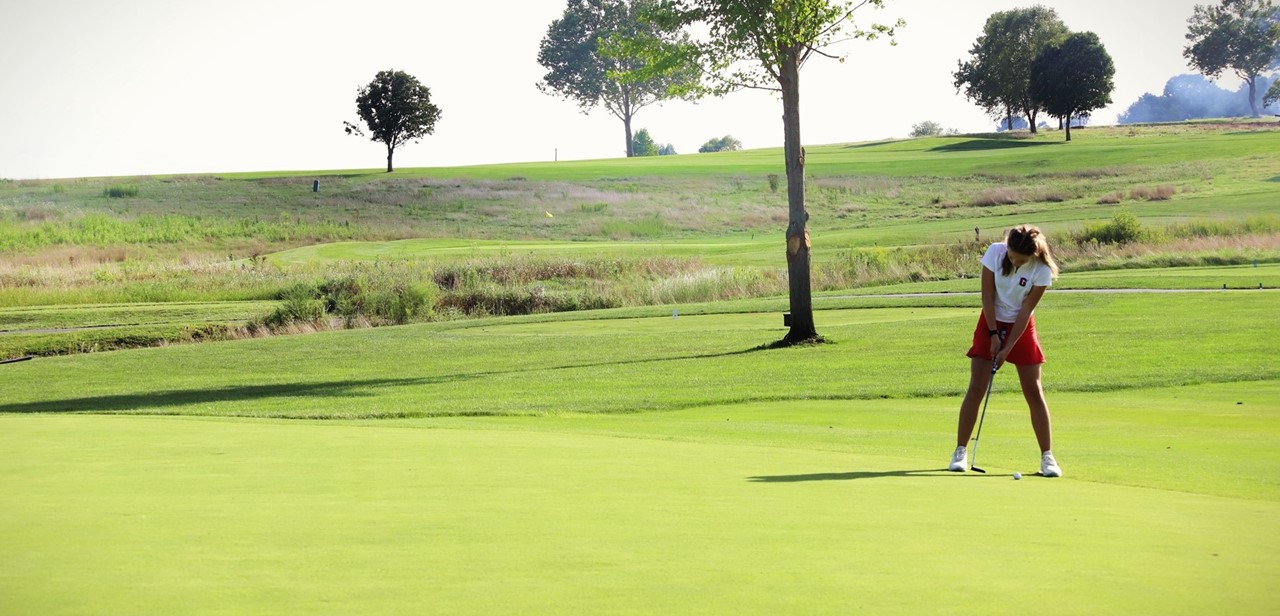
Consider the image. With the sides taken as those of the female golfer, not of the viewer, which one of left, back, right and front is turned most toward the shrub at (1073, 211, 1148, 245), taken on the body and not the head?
back

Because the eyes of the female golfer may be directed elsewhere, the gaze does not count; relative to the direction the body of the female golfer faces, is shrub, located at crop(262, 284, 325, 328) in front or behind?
behind

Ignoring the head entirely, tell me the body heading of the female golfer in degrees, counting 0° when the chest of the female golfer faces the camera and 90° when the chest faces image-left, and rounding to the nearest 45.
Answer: approximately 0°

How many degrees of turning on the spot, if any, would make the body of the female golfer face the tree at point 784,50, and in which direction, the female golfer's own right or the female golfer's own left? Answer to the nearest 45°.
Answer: approximately 180°
